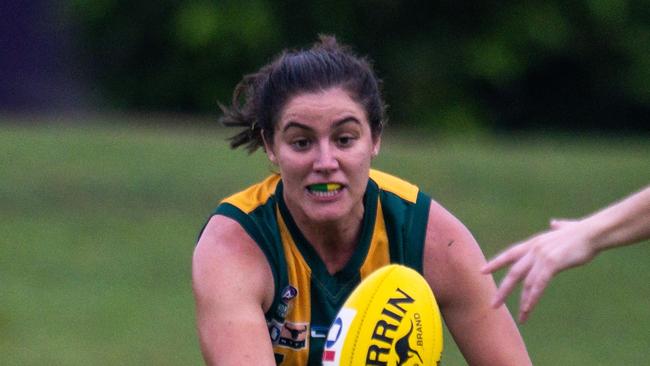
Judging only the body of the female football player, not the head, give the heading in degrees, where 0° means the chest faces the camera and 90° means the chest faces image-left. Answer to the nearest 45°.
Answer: approximately 0°
